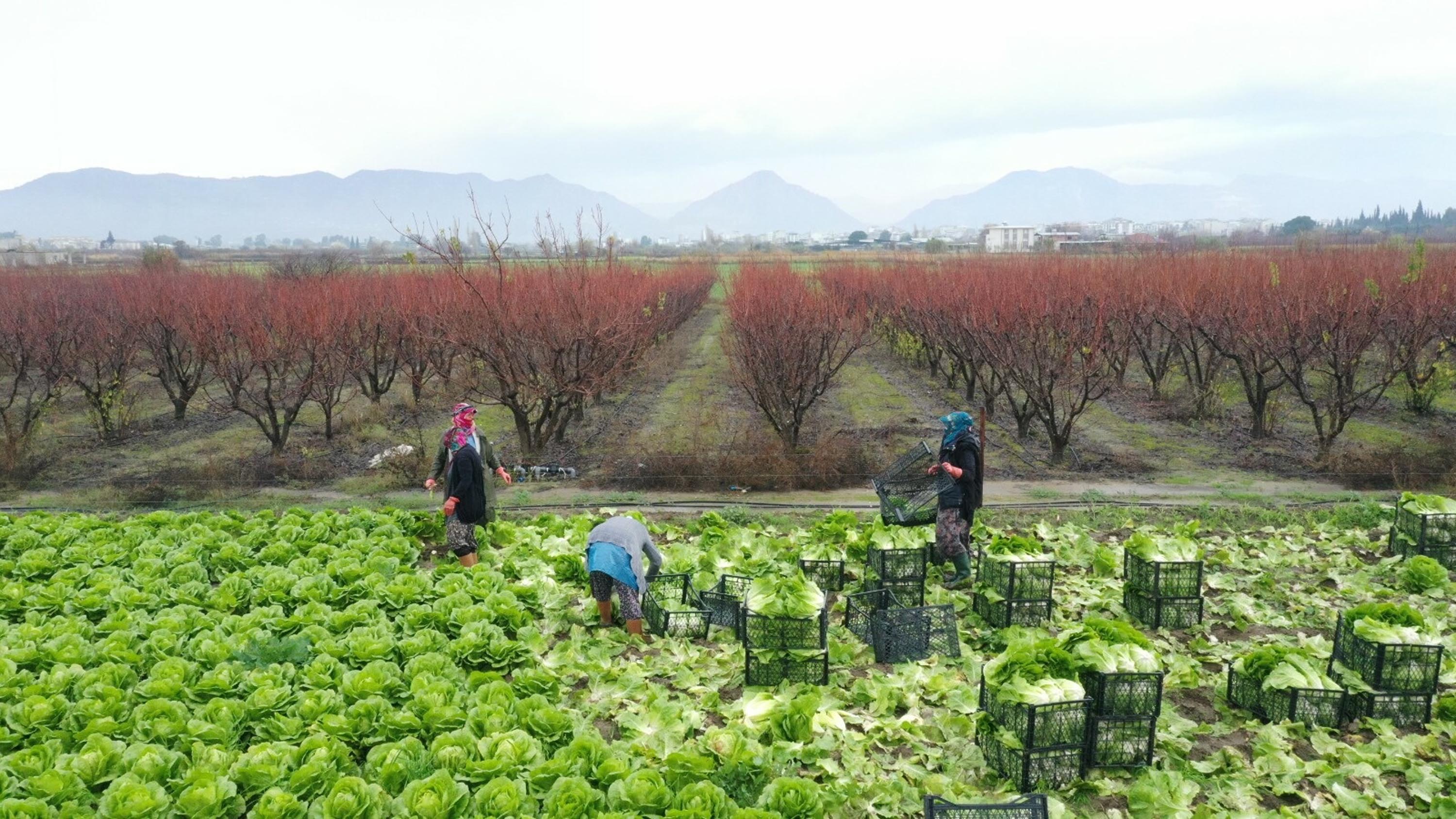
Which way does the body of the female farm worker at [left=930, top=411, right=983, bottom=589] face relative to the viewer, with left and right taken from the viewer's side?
facing to the left of the viewer

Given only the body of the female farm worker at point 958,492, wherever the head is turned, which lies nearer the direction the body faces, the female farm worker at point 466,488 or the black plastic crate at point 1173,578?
the female farm worker

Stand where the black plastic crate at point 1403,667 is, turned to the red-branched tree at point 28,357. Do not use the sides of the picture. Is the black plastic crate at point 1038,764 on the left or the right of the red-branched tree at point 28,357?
left

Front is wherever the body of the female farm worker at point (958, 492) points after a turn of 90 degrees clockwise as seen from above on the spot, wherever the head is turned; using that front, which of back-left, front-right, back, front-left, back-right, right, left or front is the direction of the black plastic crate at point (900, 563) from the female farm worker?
back-left

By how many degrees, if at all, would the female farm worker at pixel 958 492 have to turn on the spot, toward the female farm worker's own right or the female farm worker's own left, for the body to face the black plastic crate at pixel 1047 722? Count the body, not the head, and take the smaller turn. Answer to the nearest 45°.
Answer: approximately 90° to the female farm worker's own left

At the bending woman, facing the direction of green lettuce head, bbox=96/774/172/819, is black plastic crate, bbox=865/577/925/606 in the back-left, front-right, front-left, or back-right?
back-left

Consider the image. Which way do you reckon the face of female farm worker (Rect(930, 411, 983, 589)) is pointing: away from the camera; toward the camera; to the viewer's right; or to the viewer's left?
to the viewer's left

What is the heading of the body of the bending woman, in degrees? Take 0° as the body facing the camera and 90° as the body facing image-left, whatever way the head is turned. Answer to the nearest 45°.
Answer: approximately 225°

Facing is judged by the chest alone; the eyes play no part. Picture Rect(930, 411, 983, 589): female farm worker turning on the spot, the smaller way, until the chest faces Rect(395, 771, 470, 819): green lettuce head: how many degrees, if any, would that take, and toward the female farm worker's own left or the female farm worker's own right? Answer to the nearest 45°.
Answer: approximately 45° to the female farm worker's own left

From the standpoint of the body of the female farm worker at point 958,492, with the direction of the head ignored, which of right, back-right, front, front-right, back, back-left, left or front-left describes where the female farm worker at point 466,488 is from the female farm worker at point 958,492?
front

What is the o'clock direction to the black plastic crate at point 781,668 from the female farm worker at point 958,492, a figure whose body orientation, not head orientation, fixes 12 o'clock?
The black plastic crate is roughly at 10 o'clock from the female farm worker.

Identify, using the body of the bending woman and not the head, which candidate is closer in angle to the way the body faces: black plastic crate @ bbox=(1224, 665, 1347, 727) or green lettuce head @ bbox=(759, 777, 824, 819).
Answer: the black plastic crate

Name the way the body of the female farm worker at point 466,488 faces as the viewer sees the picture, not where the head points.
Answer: toward the camera

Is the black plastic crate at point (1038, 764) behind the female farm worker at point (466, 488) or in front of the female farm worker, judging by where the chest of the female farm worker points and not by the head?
in front

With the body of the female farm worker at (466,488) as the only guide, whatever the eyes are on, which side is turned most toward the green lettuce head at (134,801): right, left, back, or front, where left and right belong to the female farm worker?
front
